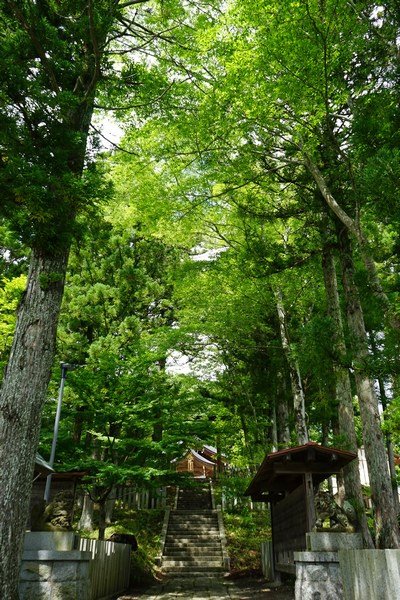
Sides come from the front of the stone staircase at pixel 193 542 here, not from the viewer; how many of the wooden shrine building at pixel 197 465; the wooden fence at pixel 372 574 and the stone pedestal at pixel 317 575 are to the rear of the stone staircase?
1

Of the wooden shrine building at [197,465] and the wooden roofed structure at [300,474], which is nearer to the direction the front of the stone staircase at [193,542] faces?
the wooden roofed structure

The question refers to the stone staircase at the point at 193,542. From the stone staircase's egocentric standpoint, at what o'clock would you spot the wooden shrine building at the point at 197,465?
The wooden shrine building is roughly at 6 o'clock from the stone staircase.

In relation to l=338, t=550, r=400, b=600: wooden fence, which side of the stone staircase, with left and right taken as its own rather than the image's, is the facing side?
front

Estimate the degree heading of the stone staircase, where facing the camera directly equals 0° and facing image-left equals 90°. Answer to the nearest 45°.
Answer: approximately 0°

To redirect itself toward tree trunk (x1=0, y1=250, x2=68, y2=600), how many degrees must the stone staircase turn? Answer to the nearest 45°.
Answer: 0° — it already faces it

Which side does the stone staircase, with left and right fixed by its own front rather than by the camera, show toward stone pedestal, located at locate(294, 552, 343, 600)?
front

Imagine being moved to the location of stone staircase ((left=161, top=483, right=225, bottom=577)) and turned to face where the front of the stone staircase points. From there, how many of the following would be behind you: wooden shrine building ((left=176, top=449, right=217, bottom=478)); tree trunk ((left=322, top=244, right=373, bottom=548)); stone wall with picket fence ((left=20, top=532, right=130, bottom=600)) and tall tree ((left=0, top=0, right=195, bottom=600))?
1

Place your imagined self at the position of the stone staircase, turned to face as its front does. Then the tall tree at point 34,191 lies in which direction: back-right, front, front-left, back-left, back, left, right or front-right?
front

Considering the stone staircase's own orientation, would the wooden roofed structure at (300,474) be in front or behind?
in front

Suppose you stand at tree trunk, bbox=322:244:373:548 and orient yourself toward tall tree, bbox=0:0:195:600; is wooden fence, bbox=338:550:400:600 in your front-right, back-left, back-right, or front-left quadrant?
front-left
